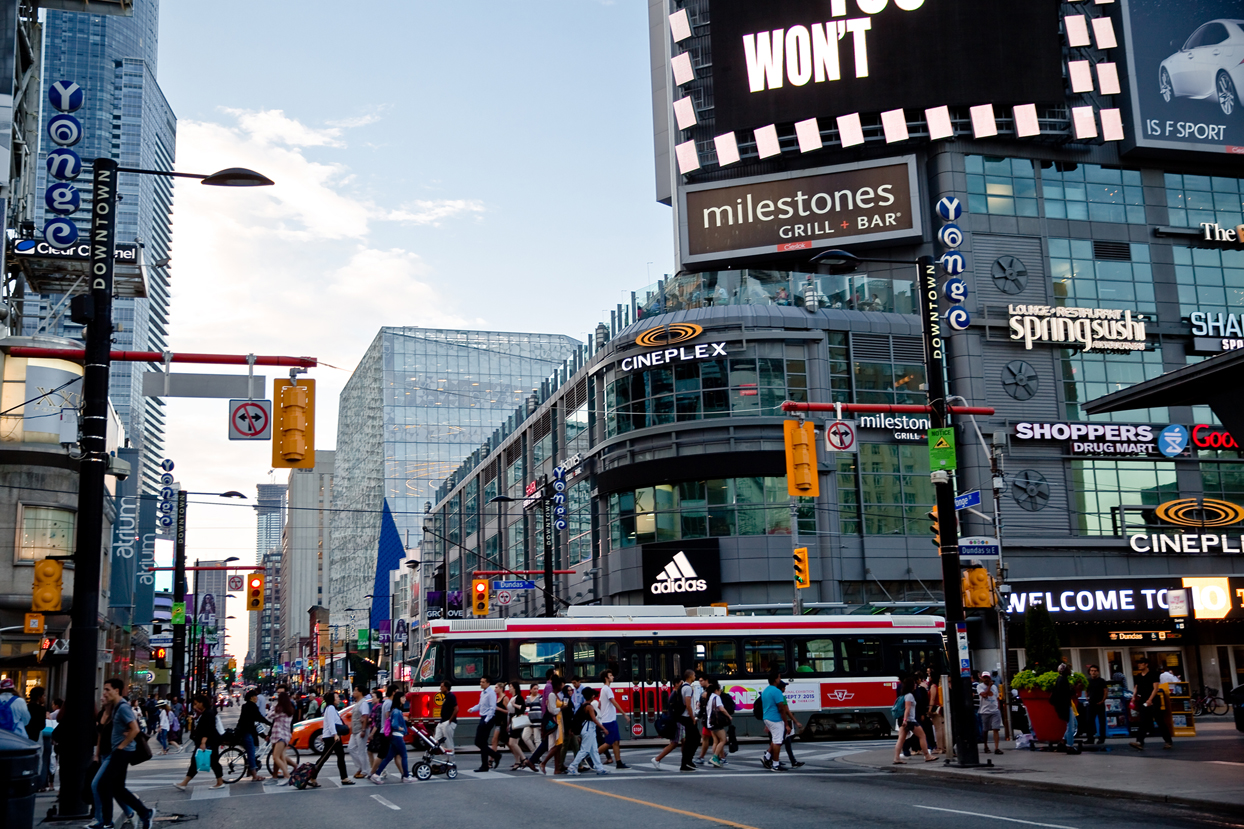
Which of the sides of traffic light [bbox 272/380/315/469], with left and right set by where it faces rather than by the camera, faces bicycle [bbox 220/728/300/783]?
front

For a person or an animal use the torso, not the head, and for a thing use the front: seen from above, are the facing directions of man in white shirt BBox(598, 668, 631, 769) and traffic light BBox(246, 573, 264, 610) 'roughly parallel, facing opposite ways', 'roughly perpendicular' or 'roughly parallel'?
roughly perpendicular

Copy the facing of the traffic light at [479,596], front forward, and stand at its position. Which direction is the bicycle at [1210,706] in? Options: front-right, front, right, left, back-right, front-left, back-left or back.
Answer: left

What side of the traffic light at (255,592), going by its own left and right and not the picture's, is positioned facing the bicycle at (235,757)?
front

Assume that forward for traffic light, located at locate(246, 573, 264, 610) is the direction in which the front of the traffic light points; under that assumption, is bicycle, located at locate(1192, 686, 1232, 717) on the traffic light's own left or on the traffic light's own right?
on the traffic light's own left
